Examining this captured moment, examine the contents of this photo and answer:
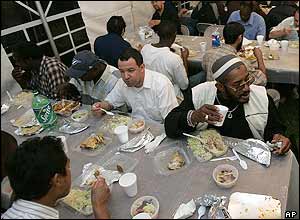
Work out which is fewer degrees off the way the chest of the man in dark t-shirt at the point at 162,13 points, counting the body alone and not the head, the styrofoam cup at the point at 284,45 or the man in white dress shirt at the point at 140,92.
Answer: the man in white dress shirt

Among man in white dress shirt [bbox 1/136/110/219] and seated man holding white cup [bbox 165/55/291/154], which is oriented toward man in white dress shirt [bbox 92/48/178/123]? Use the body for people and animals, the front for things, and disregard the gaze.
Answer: man in white dress shirt [bbox 1/136/110/219]

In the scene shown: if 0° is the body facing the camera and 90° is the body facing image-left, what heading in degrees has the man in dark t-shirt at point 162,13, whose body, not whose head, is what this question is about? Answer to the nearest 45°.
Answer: approximately 45°

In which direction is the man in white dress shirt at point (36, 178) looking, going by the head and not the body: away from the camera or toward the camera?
away from the camera

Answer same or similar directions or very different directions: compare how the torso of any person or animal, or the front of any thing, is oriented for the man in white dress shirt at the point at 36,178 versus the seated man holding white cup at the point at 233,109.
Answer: very different directions

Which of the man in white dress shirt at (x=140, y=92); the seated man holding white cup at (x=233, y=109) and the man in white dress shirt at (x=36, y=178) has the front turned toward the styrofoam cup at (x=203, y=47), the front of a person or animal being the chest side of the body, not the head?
the man in white dress shirt at (x=36, y=178)

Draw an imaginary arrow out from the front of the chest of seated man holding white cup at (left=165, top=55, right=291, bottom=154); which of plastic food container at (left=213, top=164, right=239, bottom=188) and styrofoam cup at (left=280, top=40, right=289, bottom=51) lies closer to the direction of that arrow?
the plastic food container
